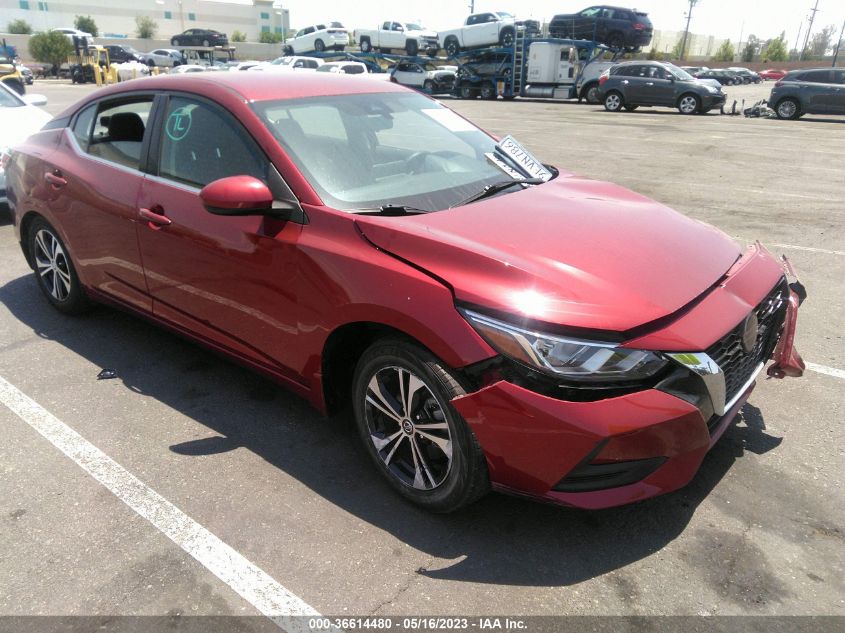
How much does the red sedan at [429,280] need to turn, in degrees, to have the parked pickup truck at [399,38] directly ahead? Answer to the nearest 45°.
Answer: approximately 135° to its left

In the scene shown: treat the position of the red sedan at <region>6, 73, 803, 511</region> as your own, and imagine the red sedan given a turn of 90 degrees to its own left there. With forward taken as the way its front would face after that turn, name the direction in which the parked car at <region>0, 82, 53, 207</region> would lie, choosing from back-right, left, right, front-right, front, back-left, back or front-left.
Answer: left

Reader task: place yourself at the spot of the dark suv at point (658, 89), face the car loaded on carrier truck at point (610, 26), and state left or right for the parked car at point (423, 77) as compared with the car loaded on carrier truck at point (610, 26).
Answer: left

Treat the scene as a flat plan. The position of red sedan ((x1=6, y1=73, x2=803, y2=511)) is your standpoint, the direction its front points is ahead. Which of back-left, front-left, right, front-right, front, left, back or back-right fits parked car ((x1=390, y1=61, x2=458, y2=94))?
back-left
